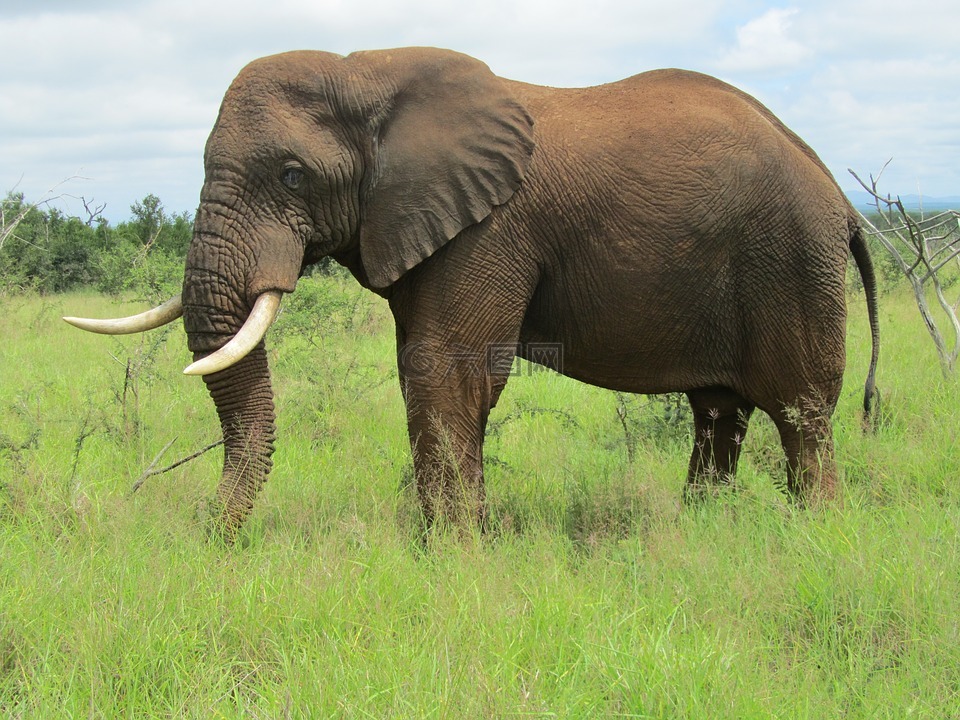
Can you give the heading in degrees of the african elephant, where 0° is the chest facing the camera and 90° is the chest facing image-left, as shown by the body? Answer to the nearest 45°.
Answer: approximately 90°
